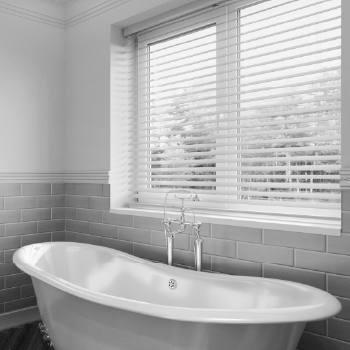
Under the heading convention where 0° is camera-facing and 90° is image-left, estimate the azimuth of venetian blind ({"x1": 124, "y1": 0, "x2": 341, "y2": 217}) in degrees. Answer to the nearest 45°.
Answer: approximately 45°

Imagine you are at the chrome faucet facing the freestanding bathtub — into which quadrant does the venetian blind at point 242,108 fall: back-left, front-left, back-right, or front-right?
back-left
